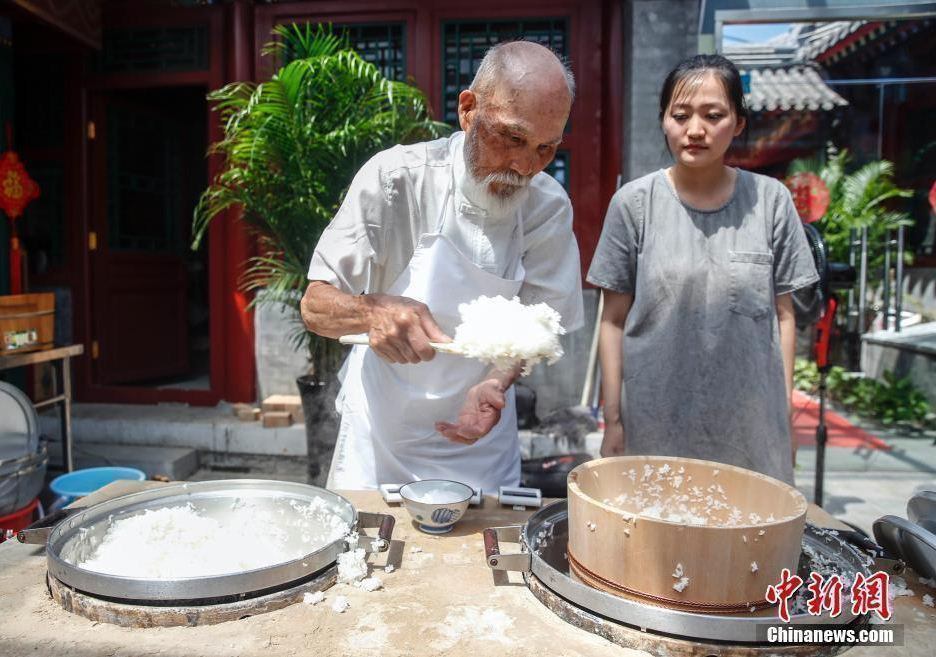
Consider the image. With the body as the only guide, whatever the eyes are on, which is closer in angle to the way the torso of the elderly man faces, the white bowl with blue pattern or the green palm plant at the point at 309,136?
the white bowl with blue pattern

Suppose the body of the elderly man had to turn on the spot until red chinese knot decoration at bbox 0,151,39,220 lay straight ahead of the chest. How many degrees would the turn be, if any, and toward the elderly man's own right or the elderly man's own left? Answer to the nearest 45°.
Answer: approximately 180°

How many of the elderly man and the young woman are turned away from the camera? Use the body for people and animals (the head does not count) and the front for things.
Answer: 0

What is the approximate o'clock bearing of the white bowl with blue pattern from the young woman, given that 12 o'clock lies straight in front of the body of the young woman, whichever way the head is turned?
The white bowl with blue pattern is roughly at 1 o'clock from the young woman.

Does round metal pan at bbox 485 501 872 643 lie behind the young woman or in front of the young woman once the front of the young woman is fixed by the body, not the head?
in front

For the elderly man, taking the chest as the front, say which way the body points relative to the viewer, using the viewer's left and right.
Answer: facing the viewer and to the right of the viewer

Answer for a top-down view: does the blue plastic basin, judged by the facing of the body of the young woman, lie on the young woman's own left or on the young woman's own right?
on the young woman's own right
